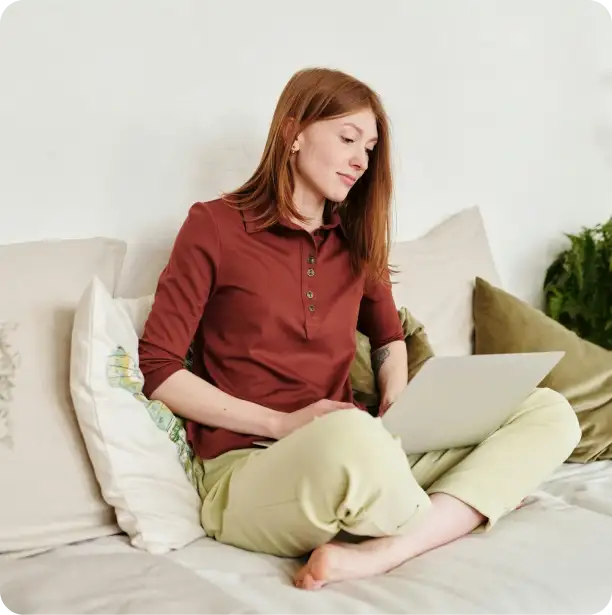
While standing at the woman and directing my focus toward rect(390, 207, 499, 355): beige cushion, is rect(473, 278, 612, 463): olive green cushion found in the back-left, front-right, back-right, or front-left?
front-right

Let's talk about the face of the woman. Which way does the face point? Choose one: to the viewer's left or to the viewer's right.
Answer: to the viewer's right

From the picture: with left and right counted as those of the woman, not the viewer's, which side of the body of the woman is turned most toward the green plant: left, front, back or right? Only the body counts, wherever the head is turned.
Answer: left

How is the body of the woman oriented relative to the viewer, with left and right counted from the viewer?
facing the viewer and to the right of the viewer

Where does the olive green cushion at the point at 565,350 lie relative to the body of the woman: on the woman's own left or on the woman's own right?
on the woman's own left

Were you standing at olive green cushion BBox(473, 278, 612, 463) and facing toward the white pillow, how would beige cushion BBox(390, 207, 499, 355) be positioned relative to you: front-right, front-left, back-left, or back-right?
front-right
